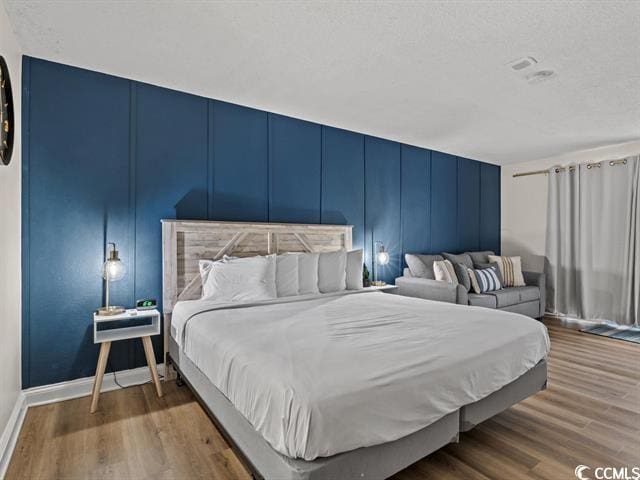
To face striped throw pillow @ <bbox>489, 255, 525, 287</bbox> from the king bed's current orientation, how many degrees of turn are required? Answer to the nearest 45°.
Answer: approximately 90° to its left

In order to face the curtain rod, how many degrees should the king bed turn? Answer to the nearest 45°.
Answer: approximately 90° to its left

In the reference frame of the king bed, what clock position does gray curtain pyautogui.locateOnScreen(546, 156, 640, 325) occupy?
The gray curtain is roughly at 9 o'clock from the king bed.

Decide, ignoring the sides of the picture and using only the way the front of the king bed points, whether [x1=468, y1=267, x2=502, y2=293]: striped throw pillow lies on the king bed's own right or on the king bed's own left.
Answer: on the king bed's own left

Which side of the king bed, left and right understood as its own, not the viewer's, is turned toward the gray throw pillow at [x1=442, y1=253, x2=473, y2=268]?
left

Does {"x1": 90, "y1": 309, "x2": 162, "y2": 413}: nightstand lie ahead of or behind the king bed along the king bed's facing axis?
behind

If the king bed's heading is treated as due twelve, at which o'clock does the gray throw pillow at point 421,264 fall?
The gray throw pillow is roughly at 8 o'clock from the king bed.

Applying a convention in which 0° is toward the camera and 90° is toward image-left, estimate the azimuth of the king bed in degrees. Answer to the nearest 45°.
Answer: approximately 315°
